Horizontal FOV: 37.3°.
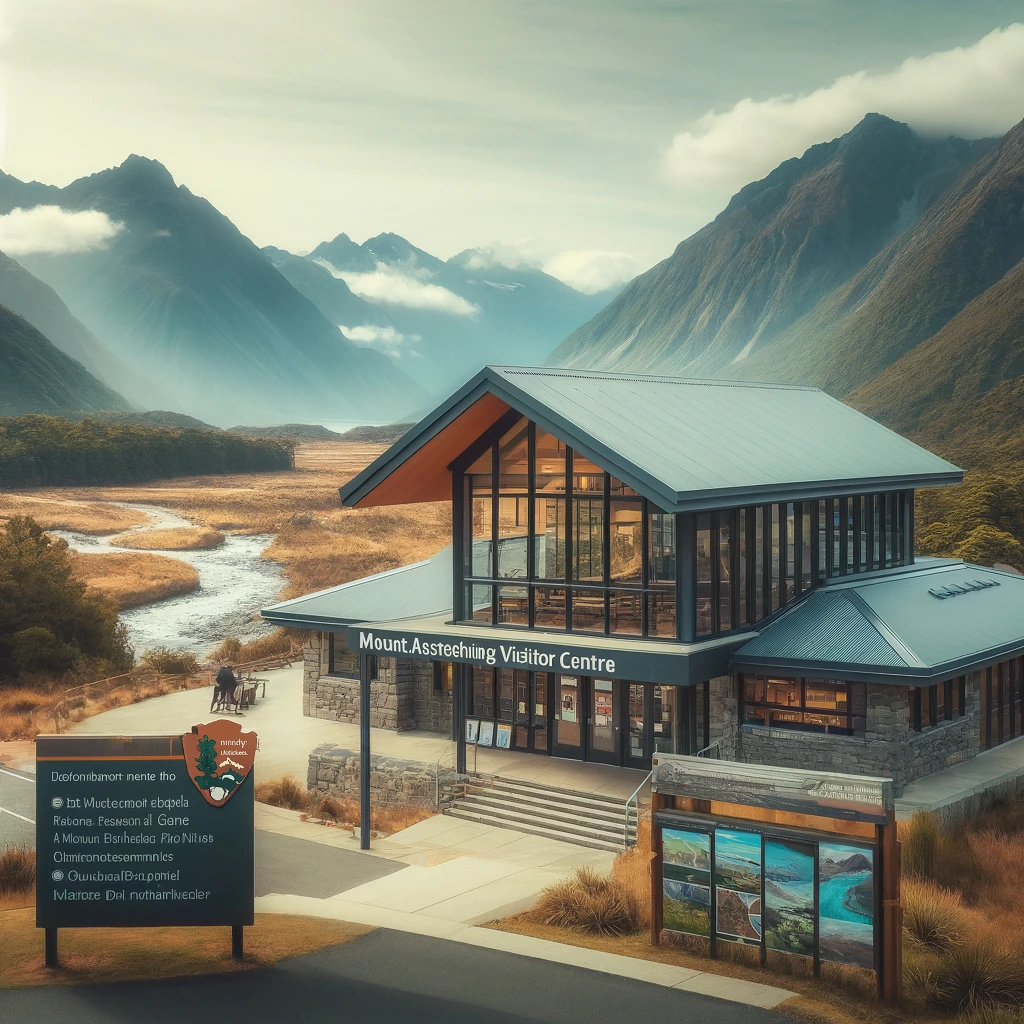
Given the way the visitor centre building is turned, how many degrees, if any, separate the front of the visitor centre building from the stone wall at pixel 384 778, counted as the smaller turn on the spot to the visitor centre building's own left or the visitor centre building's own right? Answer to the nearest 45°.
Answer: approximately 45° to the visitor centre building's own right

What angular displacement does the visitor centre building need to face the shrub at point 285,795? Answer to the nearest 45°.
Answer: approximately 45° to its right

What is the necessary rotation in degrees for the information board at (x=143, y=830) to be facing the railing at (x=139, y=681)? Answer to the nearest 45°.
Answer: approximately 180°

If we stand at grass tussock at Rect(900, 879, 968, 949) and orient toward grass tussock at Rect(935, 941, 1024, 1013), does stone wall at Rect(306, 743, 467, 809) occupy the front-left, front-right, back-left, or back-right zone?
back-right

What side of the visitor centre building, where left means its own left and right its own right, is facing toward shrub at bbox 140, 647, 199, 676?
right

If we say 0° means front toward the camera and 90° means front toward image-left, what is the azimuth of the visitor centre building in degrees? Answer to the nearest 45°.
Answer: approximately 45°

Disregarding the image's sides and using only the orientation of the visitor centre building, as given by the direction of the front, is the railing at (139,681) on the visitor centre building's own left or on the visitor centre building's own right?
on the visitor centre building's own right
